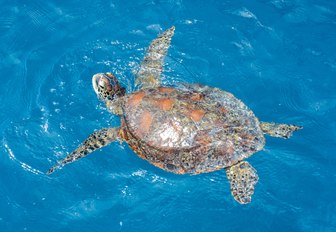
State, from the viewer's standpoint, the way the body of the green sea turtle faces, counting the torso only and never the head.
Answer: to the viewer's left
